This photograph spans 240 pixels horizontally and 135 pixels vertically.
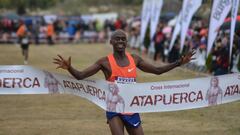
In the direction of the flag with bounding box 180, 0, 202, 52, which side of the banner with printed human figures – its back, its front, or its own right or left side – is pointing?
back

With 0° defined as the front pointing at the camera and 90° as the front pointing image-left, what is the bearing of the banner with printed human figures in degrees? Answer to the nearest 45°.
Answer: approximately 0°

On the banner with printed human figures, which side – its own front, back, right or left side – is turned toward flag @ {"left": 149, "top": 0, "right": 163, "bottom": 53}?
back
